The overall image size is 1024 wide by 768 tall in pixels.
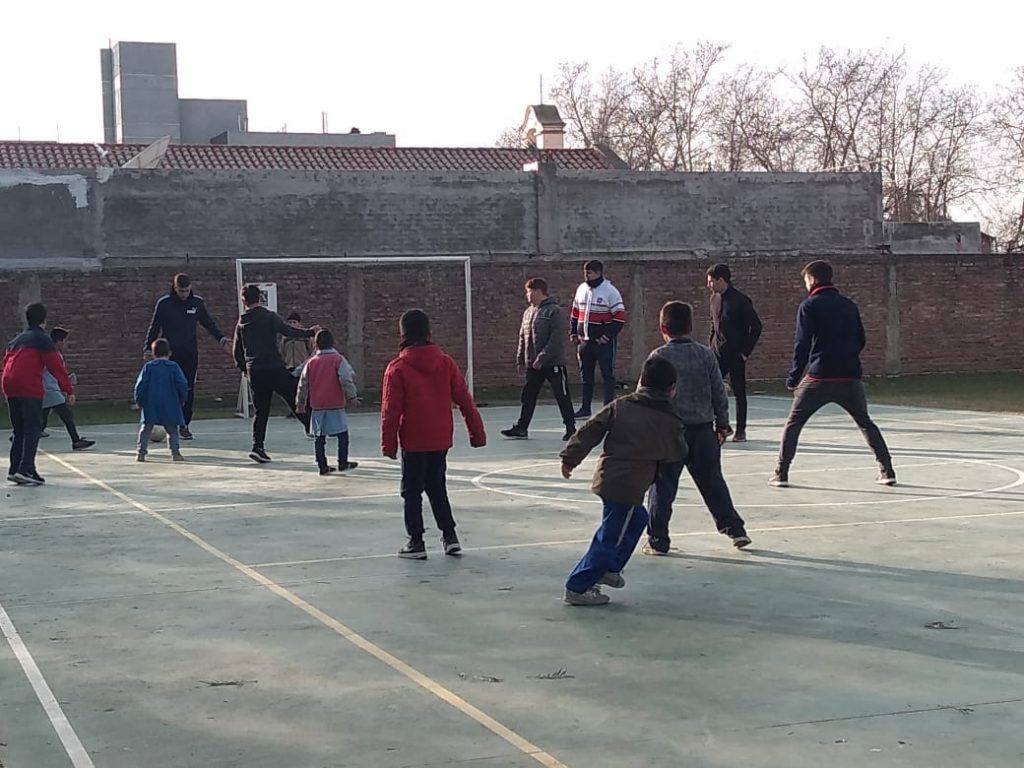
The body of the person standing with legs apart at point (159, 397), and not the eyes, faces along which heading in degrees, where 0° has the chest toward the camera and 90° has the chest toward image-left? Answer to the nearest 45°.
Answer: approximately 180°

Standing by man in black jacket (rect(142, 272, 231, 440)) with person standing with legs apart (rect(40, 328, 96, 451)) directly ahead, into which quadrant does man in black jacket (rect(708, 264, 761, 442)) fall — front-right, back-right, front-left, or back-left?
back-left

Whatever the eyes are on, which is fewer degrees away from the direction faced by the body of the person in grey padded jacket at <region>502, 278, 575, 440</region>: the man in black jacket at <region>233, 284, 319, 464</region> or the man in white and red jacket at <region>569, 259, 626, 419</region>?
the man in black jacket

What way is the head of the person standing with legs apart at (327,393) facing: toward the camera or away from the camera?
away from the camera

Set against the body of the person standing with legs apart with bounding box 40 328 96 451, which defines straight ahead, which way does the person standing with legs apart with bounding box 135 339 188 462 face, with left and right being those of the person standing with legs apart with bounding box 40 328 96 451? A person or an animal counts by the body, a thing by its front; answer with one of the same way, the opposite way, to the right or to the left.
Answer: to the left

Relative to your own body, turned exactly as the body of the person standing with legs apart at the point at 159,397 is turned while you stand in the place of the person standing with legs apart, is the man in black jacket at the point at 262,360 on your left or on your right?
on your right

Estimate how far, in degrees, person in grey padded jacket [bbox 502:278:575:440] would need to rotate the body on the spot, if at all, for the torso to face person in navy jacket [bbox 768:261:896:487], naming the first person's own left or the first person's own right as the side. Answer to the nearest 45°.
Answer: approximately 90° to the first person's own left

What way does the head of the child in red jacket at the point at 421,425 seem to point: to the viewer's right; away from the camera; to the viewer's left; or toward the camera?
away from the camera

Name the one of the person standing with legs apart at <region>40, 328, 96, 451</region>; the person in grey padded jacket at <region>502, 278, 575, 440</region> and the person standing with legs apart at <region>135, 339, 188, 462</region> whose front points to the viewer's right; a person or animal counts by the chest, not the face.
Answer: the person standing with legs apart at <region>40, 328, 96, 451</region>

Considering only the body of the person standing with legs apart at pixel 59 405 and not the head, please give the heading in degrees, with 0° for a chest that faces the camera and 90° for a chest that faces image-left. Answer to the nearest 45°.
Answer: approximately 270°

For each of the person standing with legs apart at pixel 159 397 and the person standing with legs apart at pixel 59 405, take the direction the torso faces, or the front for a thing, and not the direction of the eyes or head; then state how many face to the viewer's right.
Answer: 1

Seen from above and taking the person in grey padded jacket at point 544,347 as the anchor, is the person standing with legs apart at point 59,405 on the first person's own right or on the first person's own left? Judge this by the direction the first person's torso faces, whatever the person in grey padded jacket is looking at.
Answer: on the first person's own right

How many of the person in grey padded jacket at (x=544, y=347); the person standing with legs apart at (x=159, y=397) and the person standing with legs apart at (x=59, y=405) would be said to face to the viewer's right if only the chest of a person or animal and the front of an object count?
1

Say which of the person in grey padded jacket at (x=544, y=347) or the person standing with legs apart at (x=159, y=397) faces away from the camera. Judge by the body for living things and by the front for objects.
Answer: the person standing with legs apart
